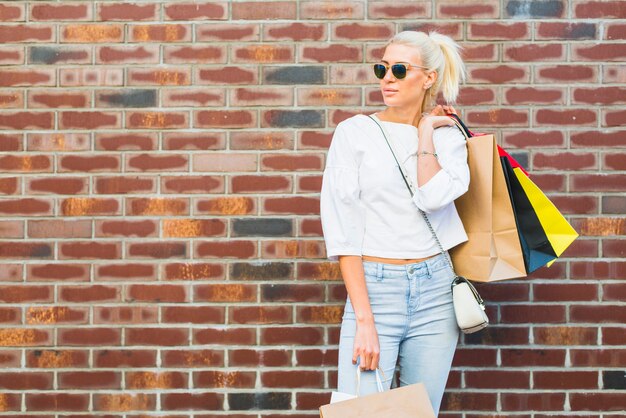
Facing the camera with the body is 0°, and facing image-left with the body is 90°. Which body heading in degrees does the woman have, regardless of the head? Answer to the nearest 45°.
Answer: approximately 0°
